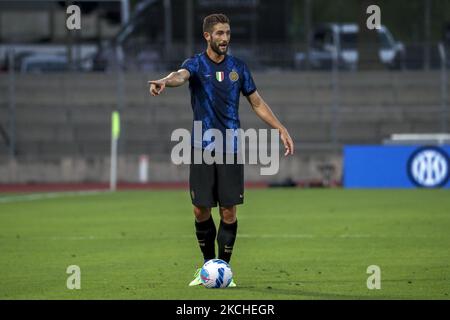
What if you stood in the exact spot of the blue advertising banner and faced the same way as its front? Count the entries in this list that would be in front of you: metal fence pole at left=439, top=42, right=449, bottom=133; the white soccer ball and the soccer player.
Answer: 2

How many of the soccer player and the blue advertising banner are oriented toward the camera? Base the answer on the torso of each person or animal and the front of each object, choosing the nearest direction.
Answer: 2

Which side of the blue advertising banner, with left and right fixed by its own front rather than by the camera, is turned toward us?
front

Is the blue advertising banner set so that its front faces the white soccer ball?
yes

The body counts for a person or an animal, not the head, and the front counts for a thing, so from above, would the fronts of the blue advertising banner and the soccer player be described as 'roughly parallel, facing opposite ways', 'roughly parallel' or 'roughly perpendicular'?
roughly parallel

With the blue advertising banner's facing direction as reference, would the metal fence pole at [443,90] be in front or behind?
behind

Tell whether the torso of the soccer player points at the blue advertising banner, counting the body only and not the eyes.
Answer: no

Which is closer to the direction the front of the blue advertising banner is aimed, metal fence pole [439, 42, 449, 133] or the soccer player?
the soccer player

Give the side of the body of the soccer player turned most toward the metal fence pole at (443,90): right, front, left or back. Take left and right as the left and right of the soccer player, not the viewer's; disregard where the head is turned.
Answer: back

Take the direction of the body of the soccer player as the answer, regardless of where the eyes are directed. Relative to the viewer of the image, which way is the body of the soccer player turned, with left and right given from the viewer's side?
facing the viewer

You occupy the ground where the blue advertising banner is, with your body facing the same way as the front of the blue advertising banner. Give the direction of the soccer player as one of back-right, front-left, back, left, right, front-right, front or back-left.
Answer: front
